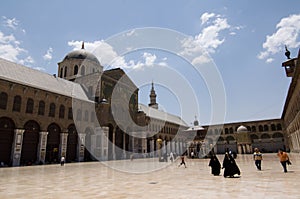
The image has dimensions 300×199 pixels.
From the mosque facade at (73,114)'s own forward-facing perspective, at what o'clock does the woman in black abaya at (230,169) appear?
The woman in black abaya is roughly at 12 o'clock from the mosque facade.
